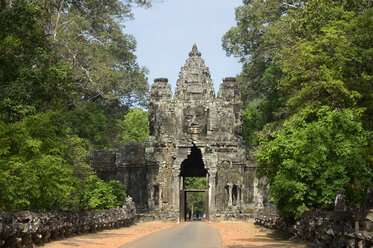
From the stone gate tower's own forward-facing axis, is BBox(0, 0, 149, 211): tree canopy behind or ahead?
ahead

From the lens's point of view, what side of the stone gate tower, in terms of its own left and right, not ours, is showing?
front

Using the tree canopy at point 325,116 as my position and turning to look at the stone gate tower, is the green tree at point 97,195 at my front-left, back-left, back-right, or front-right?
front-left

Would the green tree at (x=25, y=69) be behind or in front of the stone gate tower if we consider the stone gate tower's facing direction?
in front

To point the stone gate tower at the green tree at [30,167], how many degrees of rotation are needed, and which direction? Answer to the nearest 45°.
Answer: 0° — it already faces it

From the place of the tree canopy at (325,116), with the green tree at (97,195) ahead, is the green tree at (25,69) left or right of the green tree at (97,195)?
left

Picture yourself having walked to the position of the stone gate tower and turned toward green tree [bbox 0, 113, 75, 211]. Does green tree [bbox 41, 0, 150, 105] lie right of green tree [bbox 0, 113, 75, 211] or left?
right

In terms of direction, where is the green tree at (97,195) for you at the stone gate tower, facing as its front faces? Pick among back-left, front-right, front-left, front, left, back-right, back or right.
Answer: front-right
